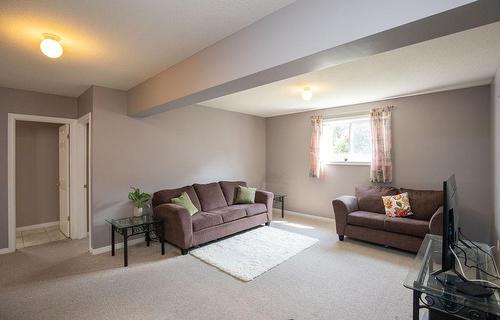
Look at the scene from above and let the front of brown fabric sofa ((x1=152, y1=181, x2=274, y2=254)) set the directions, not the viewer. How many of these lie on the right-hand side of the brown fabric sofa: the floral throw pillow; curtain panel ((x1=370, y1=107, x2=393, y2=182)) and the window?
0

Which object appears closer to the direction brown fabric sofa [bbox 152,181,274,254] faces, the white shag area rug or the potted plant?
the white shag area rug

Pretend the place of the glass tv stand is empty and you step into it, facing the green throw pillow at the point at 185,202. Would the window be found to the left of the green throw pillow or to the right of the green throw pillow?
right

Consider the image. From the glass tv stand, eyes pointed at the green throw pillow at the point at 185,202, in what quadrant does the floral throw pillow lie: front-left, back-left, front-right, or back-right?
front-right

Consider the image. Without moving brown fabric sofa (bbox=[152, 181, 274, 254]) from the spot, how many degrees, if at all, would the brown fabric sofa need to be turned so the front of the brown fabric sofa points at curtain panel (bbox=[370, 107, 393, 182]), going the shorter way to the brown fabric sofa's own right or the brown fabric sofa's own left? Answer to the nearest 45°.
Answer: approximately 45° to the brown fabric sofa's own left

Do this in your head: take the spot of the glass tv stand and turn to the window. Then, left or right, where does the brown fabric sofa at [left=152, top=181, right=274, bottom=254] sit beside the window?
left

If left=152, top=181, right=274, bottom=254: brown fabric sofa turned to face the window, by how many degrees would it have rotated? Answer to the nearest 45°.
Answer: approximately 45° to its left

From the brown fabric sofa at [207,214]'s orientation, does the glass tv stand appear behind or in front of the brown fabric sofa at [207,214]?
in front

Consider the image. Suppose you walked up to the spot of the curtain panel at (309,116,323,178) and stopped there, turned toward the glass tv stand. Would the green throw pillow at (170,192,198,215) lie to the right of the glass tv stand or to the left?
right

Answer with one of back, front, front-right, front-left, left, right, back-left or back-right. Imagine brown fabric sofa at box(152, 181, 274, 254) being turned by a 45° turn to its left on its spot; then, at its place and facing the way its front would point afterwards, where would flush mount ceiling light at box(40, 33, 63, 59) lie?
back-right

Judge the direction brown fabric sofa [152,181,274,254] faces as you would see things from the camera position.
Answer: facing the viewer and to the right of the viewer

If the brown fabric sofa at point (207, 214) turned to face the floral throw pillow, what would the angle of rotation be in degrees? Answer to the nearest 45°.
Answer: approximately 45° to its left

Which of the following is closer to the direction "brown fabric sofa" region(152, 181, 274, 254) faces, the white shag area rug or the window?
the white shag area rug
